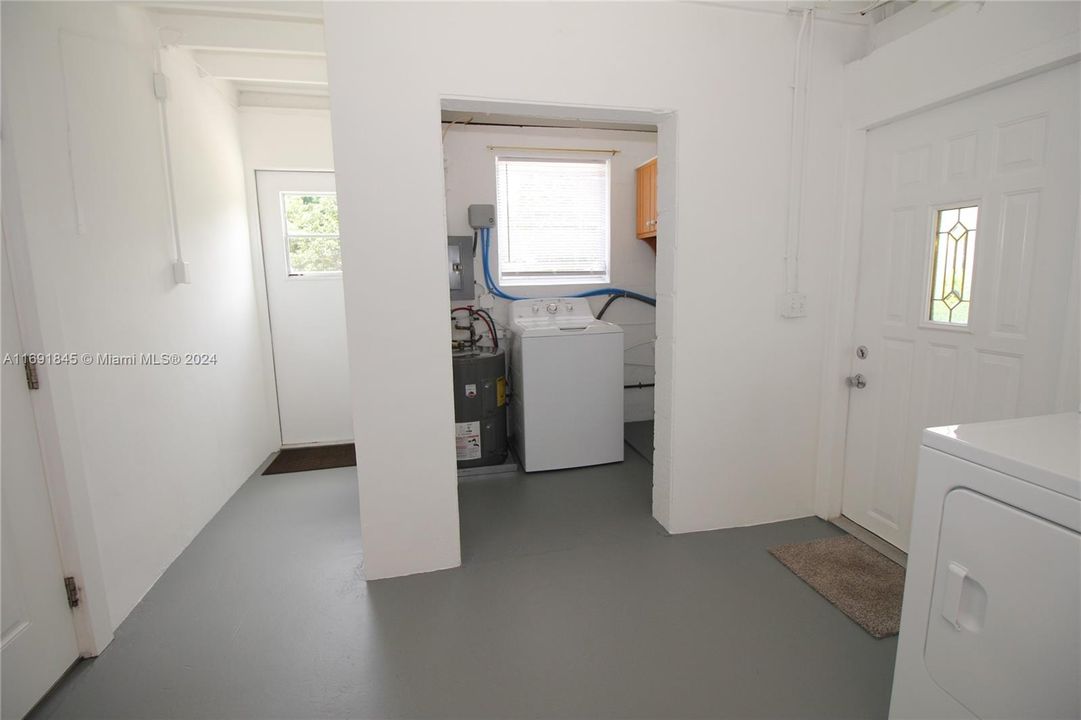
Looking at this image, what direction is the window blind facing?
toward the camera

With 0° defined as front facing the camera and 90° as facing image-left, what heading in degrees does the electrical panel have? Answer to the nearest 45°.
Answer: approximately 0°

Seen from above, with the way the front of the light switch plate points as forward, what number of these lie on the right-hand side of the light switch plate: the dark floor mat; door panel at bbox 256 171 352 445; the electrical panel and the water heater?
4

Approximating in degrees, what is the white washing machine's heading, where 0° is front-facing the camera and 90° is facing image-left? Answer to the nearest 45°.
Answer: approximately 0°

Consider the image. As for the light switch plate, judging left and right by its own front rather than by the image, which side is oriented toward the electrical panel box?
right

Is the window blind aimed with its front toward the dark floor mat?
no

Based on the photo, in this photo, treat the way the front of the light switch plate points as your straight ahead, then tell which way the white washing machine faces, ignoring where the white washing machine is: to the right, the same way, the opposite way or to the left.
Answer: the same way

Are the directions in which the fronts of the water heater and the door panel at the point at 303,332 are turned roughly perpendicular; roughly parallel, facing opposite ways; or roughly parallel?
roughly parallel

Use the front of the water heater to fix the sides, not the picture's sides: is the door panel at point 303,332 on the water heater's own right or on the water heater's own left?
on the water heater's own right

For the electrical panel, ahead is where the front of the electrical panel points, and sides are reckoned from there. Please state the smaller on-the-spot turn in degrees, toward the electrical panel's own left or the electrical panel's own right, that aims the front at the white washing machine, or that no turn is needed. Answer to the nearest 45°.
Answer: approximately 45° to the electrical panel's own left

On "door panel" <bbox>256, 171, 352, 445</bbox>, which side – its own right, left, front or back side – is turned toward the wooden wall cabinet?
left

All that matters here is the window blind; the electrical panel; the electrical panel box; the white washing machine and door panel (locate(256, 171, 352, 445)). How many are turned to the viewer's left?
0
